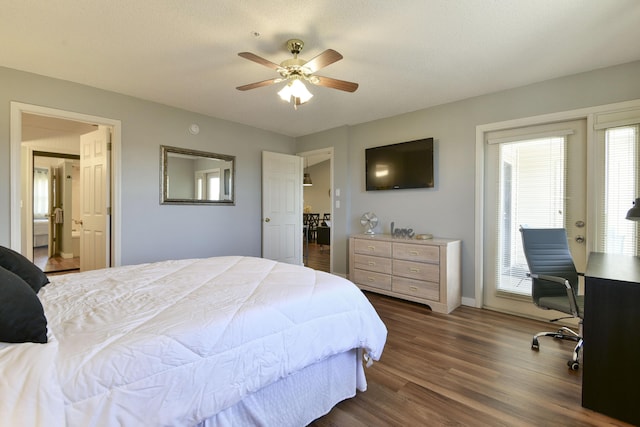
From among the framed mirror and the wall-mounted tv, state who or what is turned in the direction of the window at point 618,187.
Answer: the framed mirror

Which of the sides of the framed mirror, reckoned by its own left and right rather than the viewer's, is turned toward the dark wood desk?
front

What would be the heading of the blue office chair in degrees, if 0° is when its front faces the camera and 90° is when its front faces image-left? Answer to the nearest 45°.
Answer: approximately 315°

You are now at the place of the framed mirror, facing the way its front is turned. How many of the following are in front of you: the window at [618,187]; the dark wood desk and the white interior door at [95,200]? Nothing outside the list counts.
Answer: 2

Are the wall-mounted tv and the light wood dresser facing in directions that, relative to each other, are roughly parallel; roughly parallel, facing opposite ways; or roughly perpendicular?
roughly parallel

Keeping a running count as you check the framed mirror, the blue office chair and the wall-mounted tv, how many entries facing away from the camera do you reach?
0

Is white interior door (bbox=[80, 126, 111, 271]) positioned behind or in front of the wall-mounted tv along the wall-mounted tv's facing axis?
in front

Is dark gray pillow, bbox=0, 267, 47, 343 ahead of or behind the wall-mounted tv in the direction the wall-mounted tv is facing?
ahead

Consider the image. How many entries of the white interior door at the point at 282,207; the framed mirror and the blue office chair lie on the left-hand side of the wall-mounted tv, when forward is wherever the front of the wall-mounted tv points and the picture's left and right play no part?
1

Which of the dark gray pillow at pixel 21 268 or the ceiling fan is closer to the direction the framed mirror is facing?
the ceiling fan

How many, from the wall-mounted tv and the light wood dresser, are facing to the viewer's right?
0

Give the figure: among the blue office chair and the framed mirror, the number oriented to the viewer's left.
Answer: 0

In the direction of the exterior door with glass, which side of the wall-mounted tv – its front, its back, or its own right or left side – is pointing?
left

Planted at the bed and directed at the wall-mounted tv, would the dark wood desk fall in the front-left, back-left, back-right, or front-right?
front-right

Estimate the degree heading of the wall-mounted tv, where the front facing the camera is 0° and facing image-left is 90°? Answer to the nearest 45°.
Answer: approximately 45°

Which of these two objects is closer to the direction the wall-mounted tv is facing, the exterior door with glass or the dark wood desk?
the dark wood desk

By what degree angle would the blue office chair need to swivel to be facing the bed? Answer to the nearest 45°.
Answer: approximately 90° to its right
